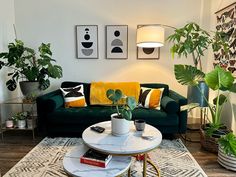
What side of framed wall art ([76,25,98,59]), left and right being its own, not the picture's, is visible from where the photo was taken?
front

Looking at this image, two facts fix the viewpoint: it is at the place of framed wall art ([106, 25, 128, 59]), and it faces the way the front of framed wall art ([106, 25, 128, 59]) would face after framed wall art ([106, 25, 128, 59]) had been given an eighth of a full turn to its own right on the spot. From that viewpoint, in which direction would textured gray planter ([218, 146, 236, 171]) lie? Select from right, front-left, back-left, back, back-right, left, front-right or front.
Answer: left

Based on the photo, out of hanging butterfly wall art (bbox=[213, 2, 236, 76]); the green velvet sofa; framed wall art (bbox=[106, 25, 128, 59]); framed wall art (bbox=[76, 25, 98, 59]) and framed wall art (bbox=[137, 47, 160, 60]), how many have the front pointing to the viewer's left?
1

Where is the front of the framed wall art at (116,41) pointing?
toward the camera

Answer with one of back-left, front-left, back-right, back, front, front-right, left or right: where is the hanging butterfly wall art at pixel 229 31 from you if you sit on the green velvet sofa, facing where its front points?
left

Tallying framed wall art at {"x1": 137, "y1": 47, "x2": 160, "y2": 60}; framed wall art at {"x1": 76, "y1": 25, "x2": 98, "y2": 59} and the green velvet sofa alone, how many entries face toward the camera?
3

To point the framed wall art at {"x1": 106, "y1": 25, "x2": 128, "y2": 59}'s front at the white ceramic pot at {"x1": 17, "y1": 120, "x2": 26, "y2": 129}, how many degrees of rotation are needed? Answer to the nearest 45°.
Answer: approximately 45° to its right

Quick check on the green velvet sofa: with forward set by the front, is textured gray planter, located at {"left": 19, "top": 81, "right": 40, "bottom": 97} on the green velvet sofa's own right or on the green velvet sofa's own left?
on the green velvet sofa's own right

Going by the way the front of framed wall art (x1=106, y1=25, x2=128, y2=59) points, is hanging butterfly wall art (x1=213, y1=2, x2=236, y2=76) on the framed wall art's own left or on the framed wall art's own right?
on the framed wall art's own left

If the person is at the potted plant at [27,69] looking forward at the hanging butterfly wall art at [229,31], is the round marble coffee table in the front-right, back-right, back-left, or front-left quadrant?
front-right

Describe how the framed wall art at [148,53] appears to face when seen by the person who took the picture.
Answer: facing the viewer

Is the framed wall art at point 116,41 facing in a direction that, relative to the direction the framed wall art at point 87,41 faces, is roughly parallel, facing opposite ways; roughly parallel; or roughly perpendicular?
roughly parallel

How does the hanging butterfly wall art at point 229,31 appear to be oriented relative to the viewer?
to the viewer's left

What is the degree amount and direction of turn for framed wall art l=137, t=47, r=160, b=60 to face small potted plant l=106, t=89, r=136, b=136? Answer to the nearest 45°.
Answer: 0° — it already faces it

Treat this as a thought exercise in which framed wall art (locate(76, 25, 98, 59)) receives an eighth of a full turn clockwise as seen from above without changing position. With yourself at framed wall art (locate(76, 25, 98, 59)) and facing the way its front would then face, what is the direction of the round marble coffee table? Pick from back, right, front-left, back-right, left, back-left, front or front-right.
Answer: front-left

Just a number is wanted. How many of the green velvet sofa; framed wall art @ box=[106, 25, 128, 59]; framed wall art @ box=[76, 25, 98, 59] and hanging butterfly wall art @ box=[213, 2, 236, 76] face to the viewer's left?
1
